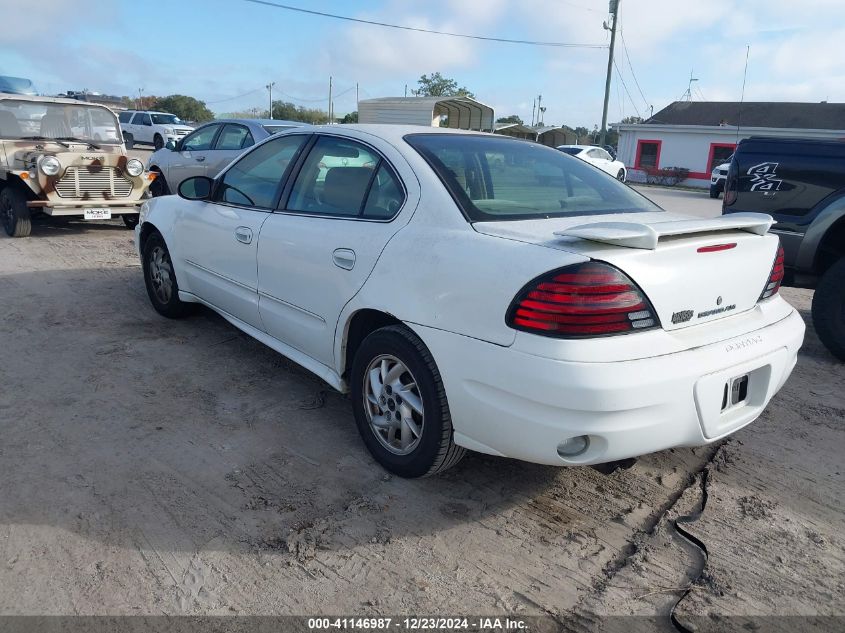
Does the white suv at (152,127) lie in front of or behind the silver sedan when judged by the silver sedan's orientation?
in front

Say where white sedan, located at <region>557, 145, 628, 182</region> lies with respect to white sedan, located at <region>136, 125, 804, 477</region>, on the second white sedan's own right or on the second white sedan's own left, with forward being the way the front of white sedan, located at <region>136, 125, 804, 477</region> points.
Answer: on the second white sedan's own right

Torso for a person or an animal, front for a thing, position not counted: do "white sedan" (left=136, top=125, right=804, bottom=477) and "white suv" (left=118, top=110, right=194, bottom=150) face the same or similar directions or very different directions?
very different directions

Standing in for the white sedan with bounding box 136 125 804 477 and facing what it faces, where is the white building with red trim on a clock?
The white building with red trim is roughly at 2 o'clock from the white sedan.

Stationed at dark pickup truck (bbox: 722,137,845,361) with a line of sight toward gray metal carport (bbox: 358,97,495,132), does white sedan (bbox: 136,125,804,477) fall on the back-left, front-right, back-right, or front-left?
back-left

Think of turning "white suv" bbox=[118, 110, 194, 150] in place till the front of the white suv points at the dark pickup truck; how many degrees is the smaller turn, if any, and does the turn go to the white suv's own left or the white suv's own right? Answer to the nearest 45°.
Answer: approximately 45° to the white suv's own right

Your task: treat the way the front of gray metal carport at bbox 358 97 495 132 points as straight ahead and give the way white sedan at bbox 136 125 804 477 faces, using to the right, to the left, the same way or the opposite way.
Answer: the opposite way

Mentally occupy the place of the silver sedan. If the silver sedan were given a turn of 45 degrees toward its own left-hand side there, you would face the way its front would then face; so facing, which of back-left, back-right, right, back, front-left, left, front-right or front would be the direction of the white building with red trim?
back-right

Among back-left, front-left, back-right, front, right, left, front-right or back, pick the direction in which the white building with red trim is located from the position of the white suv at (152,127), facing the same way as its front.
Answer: front-left

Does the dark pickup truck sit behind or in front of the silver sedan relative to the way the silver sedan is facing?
behind

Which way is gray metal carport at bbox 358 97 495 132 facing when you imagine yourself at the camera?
facing the viewer and to the right of the viewer

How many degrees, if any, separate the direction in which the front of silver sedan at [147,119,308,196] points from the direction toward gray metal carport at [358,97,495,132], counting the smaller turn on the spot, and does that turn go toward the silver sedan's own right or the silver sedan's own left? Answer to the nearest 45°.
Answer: approximately 90° to the silver sedan's own right

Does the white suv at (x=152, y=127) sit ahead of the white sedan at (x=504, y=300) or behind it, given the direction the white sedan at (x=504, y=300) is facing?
ahead

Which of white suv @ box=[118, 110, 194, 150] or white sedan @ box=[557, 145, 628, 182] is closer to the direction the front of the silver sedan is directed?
the white suv

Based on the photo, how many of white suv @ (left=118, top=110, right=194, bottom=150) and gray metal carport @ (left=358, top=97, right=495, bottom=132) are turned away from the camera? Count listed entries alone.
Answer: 0

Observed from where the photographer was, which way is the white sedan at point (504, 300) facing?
facing away from the viewer and to the left of the viewer

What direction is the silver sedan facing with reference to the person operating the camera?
facing away from the viewer and to the left of the viewer
